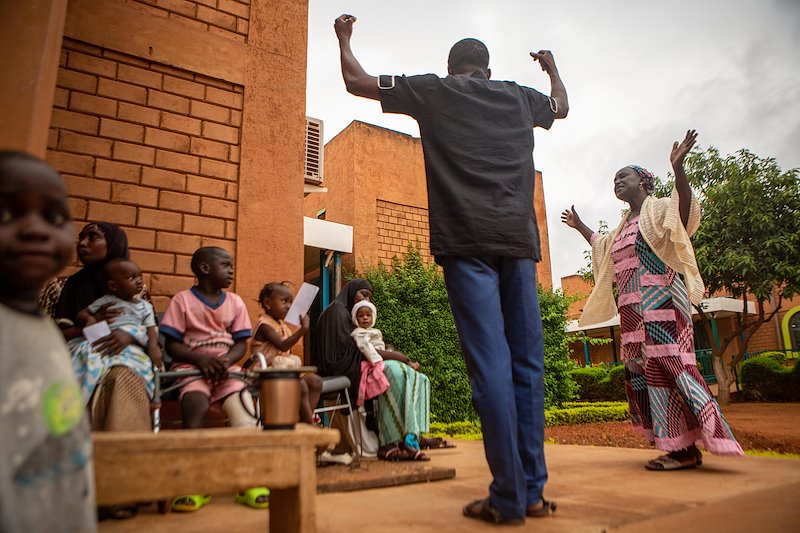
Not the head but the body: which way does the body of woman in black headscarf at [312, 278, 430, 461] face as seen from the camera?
to the viewer's right

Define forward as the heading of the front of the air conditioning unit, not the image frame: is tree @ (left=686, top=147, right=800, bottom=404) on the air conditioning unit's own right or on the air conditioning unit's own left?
on the air conditioning unit's own left

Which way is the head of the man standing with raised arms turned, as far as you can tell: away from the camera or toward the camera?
away from the camera

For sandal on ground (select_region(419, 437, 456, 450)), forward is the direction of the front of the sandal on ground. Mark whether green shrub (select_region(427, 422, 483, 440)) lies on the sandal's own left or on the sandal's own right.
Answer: on the sandal's own left

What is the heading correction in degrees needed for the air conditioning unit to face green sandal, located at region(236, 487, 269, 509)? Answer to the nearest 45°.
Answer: approximately 45° to its right

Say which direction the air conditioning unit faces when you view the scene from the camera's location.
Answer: facing the viewer and to the right of the viewer

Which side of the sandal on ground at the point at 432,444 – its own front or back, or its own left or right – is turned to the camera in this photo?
right

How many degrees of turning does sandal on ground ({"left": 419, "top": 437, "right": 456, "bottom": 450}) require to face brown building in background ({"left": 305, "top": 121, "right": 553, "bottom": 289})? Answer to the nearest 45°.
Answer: approximately 90° to its left

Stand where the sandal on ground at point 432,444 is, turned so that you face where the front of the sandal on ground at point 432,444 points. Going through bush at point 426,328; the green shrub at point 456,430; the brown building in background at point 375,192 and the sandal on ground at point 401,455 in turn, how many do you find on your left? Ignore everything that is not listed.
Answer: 3
